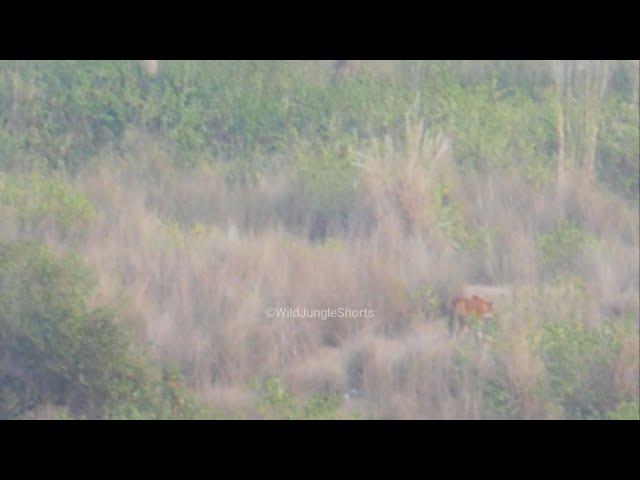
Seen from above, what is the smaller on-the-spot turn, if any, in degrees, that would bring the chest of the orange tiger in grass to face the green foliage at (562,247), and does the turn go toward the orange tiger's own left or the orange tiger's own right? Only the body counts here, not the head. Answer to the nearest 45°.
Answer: approximately 45° to the orange tiger's own left

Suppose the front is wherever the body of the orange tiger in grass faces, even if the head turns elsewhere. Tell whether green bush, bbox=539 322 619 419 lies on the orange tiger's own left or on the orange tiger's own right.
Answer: on the orange tiger's own right

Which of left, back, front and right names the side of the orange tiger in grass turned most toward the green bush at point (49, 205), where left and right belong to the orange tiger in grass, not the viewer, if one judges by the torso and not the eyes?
back

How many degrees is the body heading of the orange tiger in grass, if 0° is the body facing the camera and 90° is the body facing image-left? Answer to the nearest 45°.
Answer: approximately 270°
